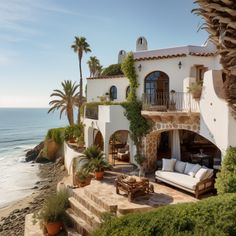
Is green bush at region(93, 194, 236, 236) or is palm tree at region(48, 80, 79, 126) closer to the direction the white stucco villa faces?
the green bush

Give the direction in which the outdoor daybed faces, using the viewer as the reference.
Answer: facing the viewer and to the left of the viewer

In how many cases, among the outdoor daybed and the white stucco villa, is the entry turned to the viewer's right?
0

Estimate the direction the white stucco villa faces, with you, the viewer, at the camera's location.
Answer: facing the viewer

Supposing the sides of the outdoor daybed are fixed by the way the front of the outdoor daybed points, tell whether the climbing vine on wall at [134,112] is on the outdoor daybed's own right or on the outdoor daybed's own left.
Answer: on the outdoor daybed's own right

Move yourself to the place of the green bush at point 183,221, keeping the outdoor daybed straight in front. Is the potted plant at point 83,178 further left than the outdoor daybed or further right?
left

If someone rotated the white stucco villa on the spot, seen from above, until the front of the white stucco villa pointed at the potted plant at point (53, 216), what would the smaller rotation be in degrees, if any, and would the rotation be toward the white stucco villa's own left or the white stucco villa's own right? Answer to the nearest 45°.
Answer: approximately 45° to the white stucco villa's own right

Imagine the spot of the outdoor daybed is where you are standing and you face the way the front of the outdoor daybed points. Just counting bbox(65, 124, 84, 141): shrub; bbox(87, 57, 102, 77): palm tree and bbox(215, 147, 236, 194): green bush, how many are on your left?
1

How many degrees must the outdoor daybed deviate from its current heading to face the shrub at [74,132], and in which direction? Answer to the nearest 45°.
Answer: approximately 90° to its right

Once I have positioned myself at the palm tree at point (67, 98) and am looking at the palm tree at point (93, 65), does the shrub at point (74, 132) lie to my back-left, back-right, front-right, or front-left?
back-right

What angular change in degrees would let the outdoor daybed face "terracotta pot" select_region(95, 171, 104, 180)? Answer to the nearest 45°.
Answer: approximately 45° to its right

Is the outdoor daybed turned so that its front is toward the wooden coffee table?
yes
